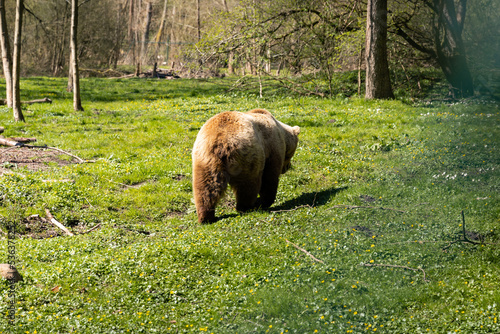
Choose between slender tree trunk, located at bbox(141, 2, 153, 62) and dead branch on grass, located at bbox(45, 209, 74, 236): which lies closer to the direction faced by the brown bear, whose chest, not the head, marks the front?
the slender tree trunk

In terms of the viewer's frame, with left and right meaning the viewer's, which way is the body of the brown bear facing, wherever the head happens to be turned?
facing away from the viewer and to the right of the viewer

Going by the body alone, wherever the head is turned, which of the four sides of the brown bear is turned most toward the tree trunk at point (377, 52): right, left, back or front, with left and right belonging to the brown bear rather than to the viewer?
front

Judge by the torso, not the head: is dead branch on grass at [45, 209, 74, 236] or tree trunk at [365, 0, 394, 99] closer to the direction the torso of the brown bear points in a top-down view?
the tree trunk

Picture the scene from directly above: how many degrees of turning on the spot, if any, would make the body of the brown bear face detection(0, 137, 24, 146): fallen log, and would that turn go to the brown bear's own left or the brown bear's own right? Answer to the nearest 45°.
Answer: approximately 90° to the brown bear's own left

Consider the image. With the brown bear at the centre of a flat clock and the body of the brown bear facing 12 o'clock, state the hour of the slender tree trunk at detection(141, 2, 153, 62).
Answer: The slender tree trunk is roughly at 10 o'clock from the brown bear.

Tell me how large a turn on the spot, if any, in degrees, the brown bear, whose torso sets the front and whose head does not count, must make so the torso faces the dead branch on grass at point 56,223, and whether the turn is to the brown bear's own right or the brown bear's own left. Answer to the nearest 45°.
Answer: approximately 135° to the brown bear's own left
